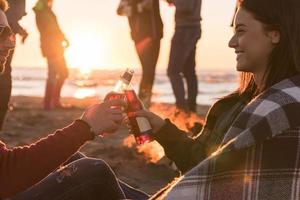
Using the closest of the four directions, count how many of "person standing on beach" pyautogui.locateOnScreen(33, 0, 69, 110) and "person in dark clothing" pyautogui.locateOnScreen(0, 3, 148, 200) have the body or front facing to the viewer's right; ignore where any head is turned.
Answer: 2

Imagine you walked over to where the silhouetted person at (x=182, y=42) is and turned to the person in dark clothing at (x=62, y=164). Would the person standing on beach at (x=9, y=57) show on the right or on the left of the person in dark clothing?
right

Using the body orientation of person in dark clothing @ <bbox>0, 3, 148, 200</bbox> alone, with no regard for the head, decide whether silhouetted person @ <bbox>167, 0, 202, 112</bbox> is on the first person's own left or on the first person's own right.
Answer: on the first person's own left

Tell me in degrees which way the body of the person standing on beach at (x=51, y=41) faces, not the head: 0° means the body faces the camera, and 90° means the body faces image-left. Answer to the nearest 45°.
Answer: approximately 270°

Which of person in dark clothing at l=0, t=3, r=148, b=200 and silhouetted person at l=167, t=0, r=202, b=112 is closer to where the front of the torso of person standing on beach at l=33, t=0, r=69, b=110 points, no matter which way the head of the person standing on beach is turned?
the silhouetted person

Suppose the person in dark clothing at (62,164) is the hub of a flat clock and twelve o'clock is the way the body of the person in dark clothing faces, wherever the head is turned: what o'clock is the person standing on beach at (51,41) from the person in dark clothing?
The person standing on beach is roughly at 9 o'clock from the person in dark clothing.

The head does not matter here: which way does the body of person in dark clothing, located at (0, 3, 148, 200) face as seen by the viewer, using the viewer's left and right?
facing to the right of the viewer
